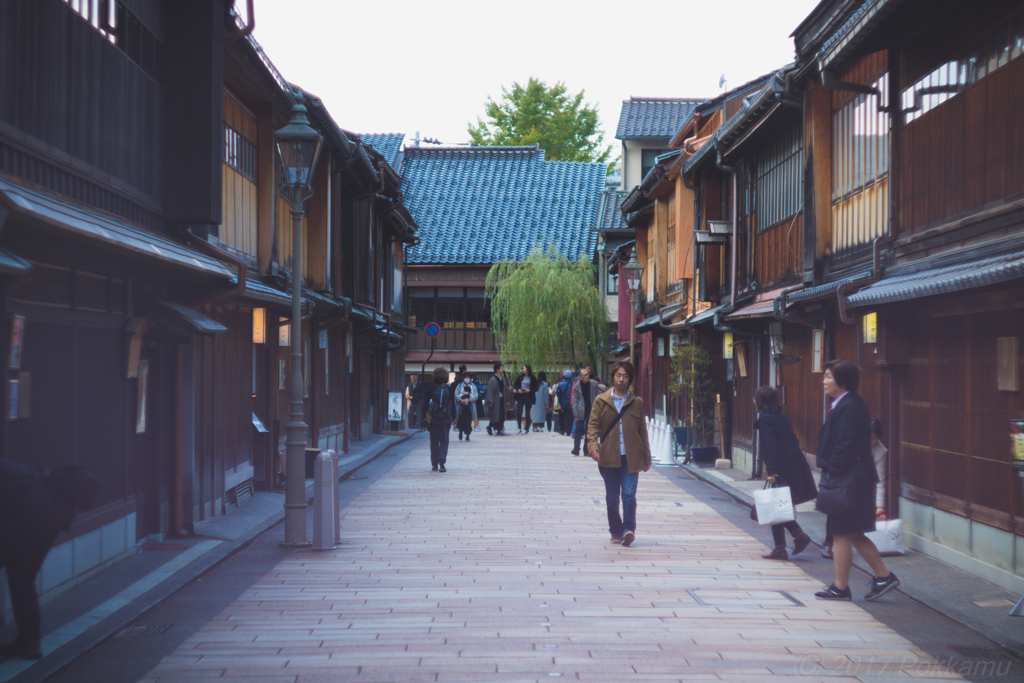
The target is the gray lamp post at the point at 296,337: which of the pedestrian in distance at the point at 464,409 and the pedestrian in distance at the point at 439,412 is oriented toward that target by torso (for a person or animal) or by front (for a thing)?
the pedestrian in distance at the point at 464,409

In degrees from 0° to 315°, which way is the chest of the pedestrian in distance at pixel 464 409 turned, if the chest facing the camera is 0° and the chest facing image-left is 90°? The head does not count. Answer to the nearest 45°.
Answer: approximately 0°

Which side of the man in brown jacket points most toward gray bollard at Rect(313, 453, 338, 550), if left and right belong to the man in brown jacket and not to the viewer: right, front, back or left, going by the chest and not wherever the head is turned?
right

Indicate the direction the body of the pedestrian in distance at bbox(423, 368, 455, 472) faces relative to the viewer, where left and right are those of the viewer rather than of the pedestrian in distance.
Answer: facing away from the viewer

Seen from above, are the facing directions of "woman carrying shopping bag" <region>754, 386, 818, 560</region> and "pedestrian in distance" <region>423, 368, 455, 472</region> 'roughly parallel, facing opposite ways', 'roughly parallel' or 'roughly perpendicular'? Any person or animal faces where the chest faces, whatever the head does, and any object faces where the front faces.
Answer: roughly perpendicular

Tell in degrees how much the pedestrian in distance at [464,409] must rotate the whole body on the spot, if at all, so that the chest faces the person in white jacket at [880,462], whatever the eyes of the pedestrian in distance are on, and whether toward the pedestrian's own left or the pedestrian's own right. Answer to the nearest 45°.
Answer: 0° — they already face them

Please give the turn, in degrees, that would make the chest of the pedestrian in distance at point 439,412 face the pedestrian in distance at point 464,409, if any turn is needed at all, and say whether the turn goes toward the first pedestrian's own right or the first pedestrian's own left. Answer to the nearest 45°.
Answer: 0° — they already face them

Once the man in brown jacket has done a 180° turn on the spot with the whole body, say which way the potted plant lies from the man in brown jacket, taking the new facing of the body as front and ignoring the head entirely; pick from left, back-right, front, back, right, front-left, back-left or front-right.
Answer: front

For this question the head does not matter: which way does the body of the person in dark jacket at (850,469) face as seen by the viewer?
to the viewer's left
